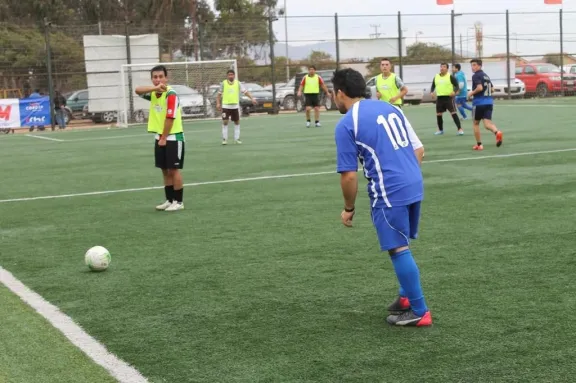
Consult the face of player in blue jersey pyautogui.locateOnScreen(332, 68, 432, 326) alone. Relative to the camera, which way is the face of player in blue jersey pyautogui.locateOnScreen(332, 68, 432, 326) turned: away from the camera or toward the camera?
away from the camera

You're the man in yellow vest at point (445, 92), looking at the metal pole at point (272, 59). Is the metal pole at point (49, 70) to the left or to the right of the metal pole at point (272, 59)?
left

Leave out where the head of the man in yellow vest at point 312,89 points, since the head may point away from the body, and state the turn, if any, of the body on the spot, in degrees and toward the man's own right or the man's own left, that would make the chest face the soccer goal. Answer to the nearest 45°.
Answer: approximately 135° to the man's own right

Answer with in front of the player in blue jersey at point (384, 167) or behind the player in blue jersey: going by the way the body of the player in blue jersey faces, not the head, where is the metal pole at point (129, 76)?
in front

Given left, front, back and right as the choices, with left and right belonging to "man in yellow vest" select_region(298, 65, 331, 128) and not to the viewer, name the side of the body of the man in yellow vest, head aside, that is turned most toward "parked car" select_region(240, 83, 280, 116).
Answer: back

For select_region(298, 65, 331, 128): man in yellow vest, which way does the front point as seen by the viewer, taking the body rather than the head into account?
toward the camera

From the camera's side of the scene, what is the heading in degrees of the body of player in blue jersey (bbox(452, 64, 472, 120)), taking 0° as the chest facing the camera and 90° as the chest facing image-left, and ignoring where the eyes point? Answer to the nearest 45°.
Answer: approximately 90°

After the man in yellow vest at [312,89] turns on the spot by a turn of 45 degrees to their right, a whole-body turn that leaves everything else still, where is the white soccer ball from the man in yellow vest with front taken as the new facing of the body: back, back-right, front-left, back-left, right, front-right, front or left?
front-left
